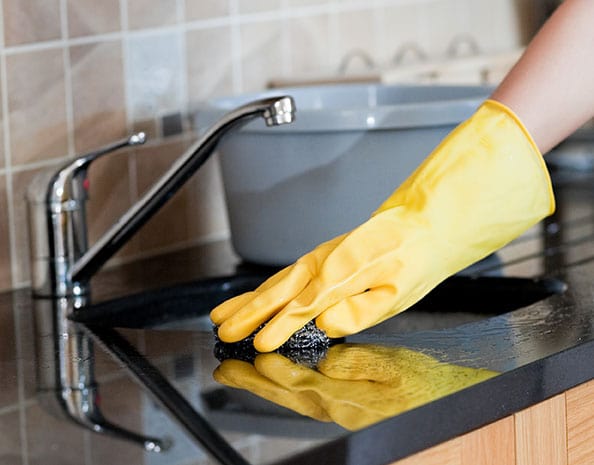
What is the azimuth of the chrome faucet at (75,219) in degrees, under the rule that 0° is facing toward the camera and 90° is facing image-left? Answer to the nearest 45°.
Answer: approximately 270°
